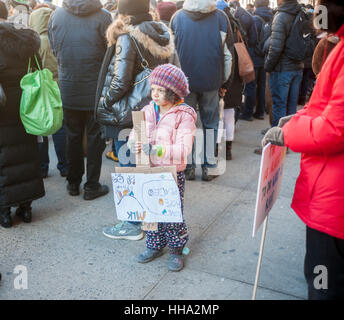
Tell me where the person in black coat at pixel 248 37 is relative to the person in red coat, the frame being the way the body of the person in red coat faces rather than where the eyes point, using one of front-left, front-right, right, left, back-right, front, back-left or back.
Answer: right

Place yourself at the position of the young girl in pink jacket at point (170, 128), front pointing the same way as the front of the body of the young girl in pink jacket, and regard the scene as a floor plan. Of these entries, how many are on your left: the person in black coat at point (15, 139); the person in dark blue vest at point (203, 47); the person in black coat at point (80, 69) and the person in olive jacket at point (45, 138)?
0

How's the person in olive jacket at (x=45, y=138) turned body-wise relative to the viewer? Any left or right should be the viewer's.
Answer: facing away from the viewer

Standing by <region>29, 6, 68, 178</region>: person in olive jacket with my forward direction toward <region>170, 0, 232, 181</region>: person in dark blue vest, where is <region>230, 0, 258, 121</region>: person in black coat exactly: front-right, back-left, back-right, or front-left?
front-left

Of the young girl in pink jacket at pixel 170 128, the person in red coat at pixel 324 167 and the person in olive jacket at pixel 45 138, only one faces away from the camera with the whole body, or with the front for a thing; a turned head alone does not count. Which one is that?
the person in olive jacket

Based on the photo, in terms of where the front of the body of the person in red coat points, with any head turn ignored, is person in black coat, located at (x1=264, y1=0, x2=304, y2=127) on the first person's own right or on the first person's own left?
on the first person's own right

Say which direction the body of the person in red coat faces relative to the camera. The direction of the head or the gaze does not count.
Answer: to the viewer's left

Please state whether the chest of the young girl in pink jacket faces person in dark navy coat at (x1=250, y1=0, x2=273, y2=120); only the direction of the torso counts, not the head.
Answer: no

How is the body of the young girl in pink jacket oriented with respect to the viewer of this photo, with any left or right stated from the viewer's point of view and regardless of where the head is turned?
facing the viewer and to the left of the viewer

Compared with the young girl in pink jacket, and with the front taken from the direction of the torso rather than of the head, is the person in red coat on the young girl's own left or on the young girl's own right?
on the young girl's own left

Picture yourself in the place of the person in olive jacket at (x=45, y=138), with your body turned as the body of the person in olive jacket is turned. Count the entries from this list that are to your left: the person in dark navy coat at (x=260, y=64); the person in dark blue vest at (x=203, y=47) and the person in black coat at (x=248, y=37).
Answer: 0

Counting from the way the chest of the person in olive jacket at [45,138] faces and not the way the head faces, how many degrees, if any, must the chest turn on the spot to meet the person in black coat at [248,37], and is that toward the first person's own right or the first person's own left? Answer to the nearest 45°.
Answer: approximately 45° to the first person's own right

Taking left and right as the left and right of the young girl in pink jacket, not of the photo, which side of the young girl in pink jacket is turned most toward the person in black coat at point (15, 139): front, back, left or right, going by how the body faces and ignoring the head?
right
